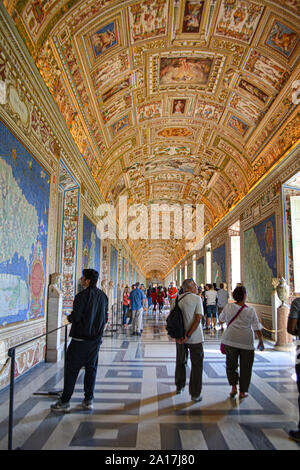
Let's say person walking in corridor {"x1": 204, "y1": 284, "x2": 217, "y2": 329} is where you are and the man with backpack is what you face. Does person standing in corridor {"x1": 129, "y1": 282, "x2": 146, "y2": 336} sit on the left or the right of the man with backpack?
right

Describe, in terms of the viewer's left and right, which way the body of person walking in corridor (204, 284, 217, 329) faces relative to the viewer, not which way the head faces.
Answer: facing away from the viewer

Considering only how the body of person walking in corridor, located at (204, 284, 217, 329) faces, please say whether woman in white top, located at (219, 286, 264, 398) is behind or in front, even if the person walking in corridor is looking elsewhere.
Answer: behind

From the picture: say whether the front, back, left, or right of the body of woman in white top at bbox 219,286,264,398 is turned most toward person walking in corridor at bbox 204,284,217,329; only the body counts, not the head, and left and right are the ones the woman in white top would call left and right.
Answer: front

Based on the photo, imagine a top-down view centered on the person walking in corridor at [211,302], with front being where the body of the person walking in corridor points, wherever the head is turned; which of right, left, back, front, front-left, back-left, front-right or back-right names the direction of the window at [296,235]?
back-right

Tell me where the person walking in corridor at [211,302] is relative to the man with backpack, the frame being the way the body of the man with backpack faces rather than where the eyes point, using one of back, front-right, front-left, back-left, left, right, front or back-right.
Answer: front-left

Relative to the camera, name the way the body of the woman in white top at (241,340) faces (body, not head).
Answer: away from the camera

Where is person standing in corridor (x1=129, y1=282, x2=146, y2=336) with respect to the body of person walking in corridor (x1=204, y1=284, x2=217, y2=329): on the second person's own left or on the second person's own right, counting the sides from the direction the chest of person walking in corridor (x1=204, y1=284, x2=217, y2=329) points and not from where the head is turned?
on the second person's own left

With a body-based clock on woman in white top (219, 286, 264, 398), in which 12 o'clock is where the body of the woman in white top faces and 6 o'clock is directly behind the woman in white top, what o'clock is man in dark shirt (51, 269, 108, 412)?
The man in dark shirt is roughly at 8 o'clock from the woman in white top.

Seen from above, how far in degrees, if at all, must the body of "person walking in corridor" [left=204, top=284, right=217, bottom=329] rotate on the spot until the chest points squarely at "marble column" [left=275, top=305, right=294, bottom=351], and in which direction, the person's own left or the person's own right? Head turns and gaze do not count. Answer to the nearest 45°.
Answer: approximately 135° to the person's own right

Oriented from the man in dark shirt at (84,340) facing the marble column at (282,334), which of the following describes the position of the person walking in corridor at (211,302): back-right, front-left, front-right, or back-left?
front-left
